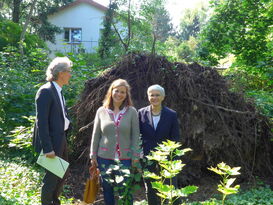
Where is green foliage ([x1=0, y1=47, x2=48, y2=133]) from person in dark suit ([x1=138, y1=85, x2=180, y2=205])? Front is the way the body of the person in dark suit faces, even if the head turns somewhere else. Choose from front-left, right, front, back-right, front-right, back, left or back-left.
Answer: back-right

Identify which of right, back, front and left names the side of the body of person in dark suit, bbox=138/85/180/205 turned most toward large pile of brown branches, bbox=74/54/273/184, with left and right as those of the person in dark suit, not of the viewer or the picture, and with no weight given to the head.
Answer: back

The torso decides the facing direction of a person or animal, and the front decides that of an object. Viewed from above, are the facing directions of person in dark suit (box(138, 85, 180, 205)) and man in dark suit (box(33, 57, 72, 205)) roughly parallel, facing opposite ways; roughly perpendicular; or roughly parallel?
roughly perpendicular

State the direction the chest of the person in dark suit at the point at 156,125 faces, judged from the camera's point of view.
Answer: toward the camera

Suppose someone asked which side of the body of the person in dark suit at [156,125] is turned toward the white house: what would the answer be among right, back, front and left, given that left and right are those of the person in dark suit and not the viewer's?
back

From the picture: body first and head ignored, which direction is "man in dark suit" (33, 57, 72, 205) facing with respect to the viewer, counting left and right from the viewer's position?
facing to the right of the viewer

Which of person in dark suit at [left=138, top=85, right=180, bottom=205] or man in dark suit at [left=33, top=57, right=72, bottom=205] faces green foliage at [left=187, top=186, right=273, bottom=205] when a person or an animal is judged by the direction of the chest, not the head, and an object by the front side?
man in dark suit at [left=33, top=57, right=72, bottom=205]

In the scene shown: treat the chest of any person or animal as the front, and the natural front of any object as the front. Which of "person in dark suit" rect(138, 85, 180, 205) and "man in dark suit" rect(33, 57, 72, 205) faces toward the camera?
"person in dark suit" rect(138, 85, 180, 205)

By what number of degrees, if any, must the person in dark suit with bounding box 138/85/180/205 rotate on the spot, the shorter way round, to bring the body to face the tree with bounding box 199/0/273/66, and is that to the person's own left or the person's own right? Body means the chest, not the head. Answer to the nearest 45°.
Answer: approximately 180°

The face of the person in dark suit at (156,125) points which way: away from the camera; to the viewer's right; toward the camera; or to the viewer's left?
toward the camera

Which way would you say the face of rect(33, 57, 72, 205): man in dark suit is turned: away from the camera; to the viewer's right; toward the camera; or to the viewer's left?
to the viewer's right

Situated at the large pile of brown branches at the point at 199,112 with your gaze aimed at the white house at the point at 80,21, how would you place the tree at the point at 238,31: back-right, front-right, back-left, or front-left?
front-right

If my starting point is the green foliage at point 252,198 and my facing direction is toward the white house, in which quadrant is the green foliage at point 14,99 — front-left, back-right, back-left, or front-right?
front-left
